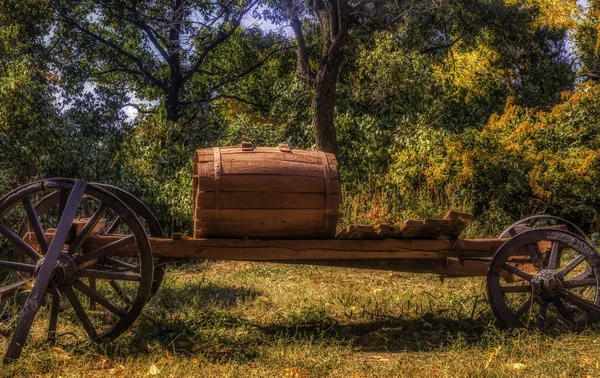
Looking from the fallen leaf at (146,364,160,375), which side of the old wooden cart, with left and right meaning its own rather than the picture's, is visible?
right

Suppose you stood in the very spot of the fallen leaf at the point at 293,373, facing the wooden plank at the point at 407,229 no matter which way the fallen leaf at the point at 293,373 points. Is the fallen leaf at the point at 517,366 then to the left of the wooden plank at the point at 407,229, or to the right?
right

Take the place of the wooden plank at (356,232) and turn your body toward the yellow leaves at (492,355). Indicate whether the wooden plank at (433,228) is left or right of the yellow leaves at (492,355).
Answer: left

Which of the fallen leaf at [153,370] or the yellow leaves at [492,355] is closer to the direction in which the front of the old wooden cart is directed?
the yellow leaves

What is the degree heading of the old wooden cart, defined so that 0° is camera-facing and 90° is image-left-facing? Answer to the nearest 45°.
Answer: approximately 270°

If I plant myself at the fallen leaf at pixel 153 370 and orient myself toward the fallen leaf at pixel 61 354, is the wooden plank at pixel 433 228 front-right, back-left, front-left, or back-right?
back-right
